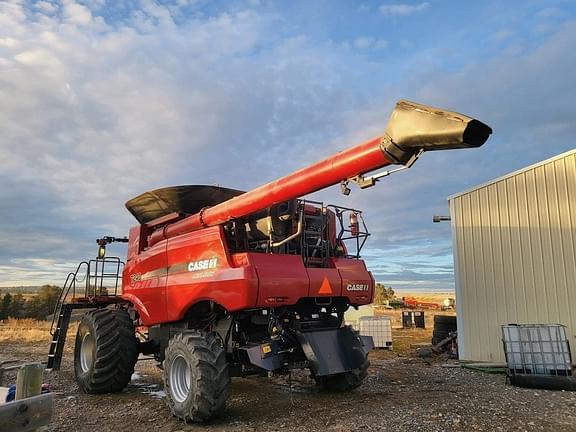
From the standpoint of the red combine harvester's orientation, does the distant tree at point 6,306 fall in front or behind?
in front

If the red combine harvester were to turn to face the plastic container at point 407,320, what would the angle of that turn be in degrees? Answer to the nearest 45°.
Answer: approximately 90° to its right

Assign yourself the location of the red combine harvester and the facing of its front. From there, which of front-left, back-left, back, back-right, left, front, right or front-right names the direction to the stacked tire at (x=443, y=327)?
right

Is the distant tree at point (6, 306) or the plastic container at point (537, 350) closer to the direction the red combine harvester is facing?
the distant tree

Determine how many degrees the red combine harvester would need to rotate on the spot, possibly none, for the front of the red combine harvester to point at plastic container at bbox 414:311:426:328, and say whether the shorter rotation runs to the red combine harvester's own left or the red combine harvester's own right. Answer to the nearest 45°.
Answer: approximately 90° to the red combine harvester's own right

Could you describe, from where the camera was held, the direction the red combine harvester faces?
facing away from the viewer and to the left of the viewer

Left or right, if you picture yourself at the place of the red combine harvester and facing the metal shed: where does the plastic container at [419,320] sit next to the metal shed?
left

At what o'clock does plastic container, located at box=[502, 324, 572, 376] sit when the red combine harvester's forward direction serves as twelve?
The plastic container is roughly at 4 o'clock from the red combine harvester.

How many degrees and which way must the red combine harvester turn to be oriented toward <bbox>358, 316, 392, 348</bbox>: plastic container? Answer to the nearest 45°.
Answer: approximately 90° to its right

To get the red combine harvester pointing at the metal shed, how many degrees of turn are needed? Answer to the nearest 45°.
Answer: approximately 90° to its right
